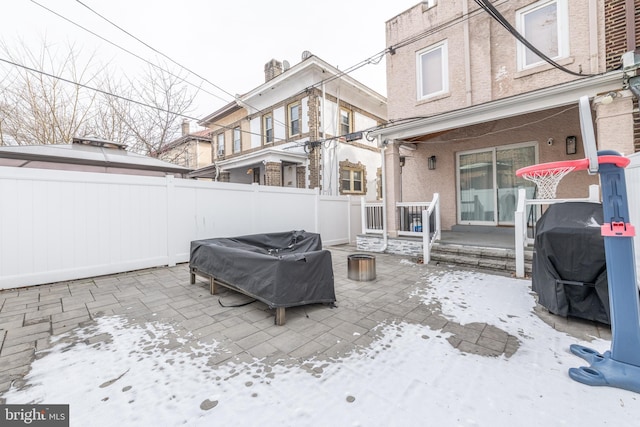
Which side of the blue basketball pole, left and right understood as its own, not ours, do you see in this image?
left

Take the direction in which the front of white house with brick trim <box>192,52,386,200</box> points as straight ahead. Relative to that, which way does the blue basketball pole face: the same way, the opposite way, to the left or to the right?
to the right

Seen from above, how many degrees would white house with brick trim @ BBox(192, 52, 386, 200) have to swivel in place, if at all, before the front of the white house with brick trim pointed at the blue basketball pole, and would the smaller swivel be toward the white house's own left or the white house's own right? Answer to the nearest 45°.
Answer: approximately 45° to the white house's own left

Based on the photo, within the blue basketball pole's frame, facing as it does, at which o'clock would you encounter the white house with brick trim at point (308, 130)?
The white house with brick trim is roughly at 1 o'clock from the blue basketball pole.

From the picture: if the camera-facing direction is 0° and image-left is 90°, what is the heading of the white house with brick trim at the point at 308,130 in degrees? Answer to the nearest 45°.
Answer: approximately 45°

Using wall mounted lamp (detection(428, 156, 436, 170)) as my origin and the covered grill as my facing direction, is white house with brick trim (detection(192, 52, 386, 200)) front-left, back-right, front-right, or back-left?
back-right

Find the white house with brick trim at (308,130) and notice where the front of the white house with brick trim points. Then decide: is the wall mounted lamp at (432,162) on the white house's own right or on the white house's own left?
on the white house's own left

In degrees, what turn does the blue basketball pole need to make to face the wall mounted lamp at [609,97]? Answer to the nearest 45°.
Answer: approximately 90° to its right

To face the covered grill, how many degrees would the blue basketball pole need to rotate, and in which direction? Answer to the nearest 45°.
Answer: approximately 90° to its right

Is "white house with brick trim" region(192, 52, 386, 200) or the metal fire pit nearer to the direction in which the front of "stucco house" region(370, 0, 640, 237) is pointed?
the metal fire pit
